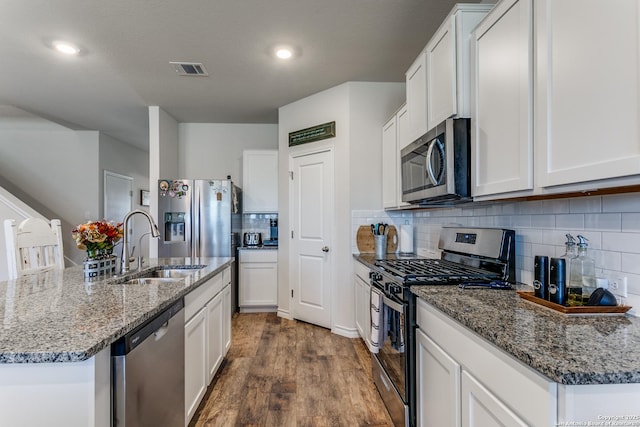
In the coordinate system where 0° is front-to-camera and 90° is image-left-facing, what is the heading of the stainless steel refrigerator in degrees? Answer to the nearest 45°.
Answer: approximately 0°

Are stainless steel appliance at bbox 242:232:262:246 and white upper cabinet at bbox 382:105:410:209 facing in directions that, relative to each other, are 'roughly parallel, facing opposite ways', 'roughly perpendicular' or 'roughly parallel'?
roughly perpendicular

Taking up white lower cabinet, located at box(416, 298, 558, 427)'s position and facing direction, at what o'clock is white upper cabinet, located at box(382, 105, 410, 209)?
The white upper cabinet is roughly at 4 o'clock from the white lower cabinet.

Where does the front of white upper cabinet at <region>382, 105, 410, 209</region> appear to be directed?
to the viewer's left

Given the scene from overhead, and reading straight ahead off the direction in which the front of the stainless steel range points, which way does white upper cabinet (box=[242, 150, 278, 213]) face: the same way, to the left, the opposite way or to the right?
to the left

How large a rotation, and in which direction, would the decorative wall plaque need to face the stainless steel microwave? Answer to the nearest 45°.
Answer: approximately 45° to its left

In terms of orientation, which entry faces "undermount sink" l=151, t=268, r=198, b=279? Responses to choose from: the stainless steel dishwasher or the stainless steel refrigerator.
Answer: the stainless steel refrigerator

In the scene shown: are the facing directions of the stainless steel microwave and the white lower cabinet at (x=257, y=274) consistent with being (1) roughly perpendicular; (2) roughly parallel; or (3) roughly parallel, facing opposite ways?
roughly perpendicular

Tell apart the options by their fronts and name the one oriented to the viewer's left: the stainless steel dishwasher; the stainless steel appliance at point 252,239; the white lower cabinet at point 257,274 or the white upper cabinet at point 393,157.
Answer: the white upper cabinet

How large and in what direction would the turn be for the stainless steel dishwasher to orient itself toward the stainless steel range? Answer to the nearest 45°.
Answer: approximately 45° to its left
